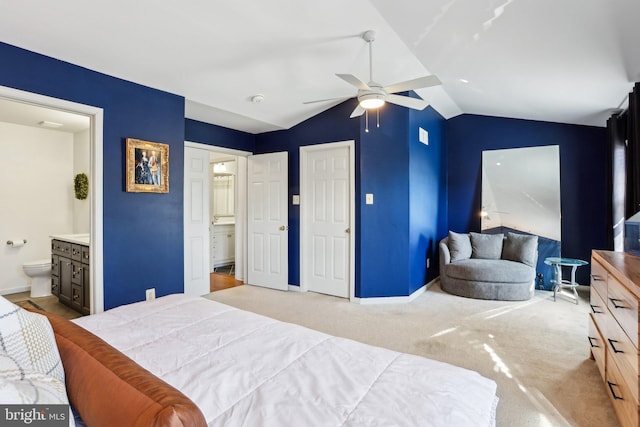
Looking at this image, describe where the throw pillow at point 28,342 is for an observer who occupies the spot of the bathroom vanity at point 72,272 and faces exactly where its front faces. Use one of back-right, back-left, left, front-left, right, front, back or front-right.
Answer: front-left

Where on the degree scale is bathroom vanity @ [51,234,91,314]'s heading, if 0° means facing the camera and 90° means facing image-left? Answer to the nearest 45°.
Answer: approximately 45°

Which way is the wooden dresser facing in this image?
to the viewer's left

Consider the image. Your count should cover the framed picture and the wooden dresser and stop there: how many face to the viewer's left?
1

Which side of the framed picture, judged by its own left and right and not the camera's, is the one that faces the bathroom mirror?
left

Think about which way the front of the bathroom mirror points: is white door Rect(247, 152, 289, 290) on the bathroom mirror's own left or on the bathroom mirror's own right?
on the bathroom mirror's own left

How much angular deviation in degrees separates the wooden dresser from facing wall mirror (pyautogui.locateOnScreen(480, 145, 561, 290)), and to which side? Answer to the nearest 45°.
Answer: approximately 90° to its right

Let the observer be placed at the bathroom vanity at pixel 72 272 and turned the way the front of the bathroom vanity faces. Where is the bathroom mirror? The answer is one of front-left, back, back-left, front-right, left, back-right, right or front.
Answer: back

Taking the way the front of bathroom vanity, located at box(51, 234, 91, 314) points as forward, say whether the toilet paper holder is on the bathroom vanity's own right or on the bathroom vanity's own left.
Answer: on the bathroom vanity's own right

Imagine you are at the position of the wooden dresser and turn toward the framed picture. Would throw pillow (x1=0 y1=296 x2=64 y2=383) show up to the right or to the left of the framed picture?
left

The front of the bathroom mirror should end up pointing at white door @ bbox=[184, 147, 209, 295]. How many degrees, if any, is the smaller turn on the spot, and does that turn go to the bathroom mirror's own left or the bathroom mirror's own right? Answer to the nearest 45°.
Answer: approximately 45° to the bathroom mirror's own left

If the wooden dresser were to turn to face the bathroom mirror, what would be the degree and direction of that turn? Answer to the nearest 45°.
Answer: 0° — it already faces it

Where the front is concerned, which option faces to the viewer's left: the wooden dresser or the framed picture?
the wooden dresser

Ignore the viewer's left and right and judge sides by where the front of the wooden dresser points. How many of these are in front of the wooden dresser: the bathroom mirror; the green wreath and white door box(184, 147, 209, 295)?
3

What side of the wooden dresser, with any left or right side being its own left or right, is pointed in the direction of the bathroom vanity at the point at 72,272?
front

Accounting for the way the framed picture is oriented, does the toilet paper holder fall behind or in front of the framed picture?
behind

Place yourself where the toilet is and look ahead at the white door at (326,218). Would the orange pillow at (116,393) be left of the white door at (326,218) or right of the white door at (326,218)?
right

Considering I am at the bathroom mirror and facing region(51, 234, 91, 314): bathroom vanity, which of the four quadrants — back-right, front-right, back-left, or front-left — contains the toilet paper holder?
front-right

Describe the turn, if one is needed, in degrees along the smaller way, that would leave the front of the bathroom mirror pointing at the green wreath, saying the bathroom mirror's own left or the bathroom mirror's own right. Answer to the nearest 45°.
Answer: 0° — it already faces it

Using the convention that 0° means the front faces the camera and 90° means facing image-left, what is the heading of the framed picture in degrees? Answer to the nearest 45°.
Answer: approximately 315°

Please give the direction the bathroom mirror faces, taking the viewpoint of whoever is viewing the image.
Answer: facing the viewer and to the left of the viewer
